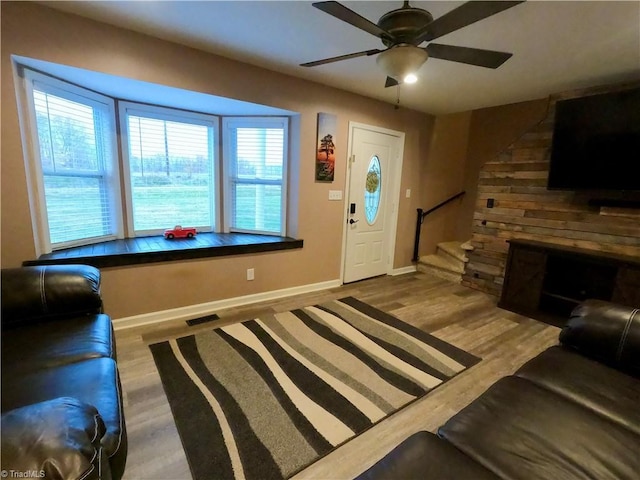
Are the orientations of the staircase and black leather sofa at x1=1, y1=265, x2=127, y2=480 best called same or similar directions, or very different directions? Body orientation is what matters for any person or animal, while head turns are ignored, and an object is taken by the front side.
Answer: very different directions

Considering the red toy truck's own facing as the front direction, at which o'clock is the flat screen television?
The flat screen television is roughly at 7 o'clock from the red toy truck.

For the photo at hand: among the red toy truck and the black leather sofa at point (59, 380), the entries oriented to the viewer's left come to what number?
1

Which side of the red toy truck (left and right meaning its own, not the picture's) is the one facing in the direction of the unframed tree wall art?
back

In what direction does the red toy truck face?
to the viewer's left

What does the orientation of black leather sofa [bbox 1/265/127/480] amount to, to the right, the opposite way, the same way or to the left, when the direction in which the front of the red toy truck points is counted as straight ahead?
the opposite way

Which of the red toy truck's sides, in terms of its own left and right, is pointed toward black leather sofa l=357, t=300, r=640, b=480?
left

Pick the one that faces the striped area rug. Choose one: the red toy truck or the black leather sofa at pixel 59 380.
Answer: the black leather sofa

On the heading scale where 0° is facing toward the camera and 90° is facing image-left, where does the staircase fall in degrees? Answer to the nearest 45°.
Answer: approximately 45°

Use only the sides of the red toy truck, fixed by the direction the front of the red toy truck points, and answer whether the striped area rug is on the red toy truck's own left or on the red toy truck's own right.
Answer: on the red toy truck's own left

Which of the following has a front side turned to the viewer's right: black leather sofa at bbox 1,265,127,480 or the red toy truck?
the black leather sofa
